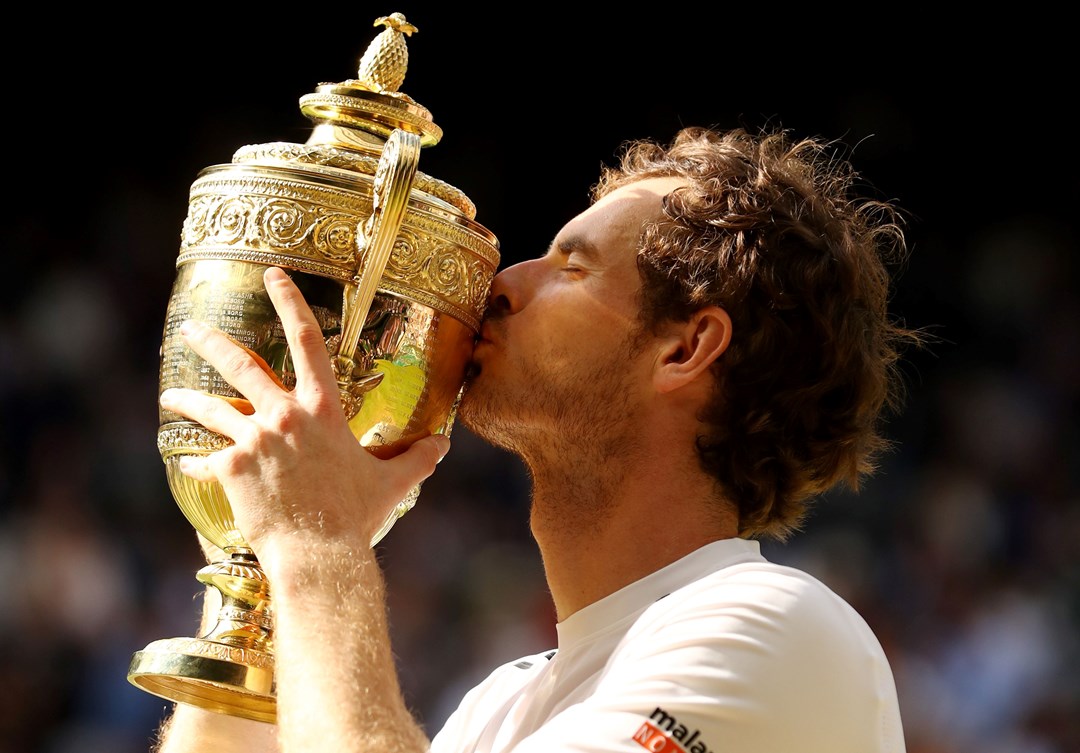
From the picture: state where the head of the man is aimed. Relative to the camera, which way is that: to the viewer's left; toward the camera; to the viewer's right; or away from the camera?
to the viewer's left

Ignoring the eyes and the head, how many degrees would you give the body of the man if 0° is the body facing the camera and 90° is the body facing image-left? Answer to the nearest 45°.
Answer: approximately 90°
